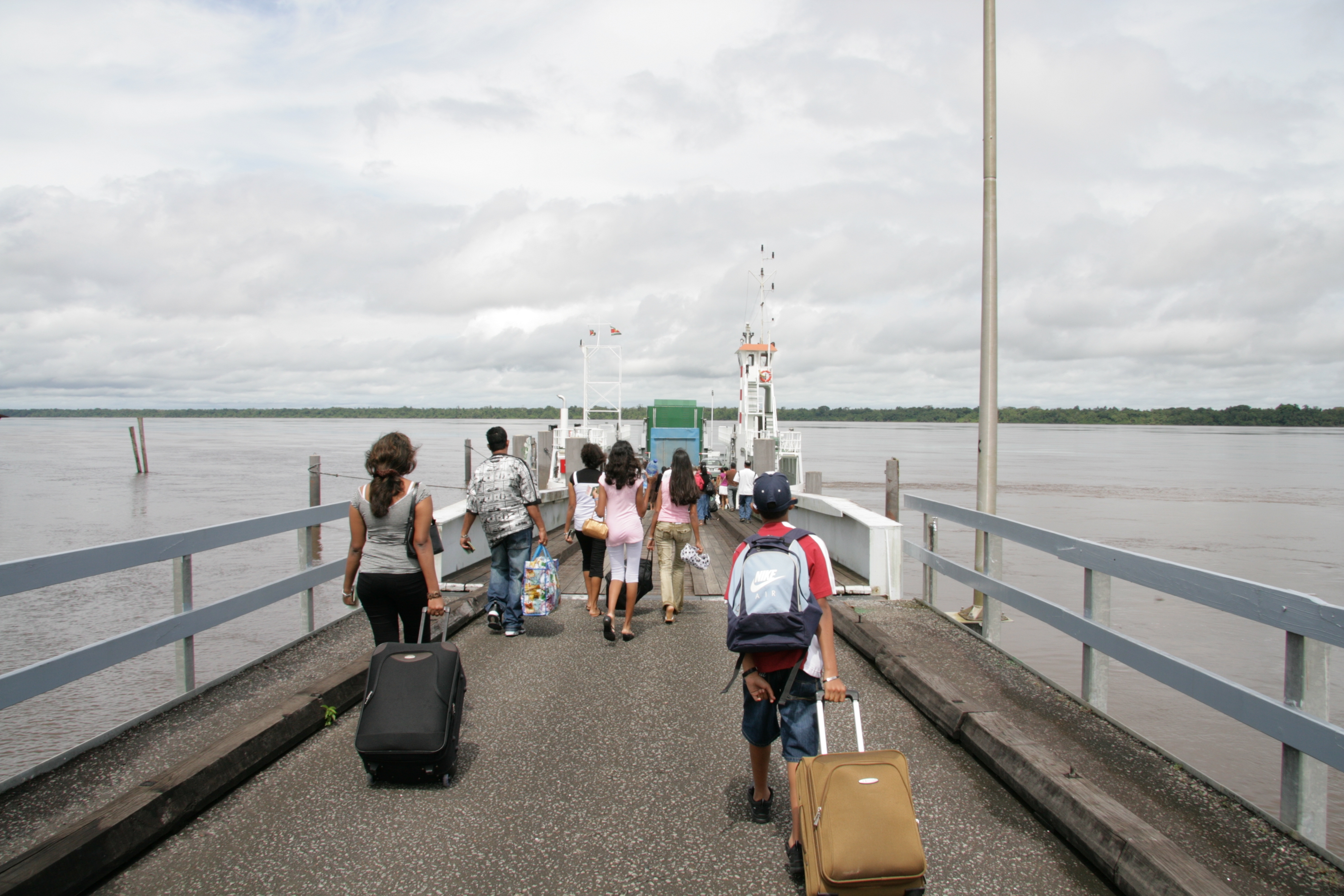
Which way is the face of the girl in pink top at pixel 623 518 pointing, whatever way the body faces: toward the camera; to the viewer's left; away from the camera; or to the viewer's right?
away from the camera

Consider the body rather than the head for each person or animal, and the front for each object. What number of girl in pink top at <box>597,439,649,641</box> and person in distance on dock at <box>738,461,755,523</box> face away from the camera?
2

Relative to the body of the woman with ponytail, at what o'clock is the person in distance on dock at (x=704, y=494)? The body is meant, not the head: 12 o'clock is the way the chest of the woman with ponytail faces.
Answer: The person in distance on dock is roughly at 1 o'clock from the woman with ponytail.

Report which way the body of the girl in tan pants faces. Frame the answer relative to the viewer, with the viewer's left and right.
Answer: facing away from the viewer

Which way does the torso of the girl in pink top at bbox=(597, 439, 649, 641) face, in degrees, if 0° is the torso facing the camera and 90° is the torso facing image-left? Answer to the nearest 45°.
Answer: approximately 180°

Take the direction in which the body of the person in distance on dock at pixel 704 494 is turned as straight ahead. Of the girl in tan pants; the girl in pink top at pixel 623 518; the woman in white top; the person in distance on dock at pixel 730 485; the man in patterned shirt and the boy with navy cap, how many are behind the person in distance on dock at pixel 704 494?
5

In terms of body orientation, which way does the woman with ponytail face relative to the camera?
away from the camera

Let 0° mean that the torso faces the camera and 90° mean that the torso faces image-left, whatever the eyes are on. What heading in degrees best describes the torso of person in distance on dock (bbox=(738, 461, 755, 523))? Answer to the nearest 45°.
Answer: approximately 180°

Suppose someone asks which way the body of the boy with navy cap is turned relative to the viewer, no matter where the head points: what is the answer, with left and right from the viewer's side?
facing away from the viewer

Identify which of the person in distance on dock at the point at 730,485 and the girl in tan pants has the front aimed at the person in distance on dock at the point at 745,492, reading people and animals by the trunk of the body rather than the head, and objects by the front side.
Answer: the girl in tan pants

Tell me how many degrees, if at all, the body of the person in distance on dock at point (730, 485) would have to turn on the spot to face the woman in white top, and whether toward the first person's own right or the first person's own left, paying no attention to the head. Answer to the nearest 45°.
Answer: approximately 180°

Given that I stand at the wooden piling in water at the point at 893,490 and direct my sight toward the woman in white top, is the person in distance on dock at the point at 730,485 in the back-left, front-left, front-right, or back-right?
back-right

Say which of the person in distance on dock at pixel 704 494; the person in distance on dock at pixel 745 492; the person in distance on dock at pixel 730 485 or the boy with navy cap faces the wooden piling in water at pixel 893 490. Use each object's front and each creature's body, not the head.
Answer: the boy with navy cap

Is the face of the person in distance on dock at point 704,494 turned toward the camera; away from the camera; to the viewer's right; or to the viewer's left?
away from the camera
